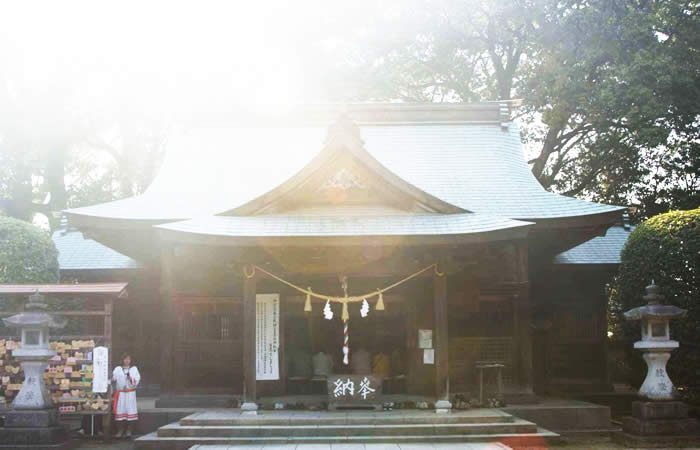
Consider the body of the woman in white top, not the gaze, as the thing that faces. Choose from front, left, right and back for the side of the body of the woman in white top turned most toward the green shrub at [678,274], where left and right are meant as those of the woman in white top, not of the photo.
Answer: left

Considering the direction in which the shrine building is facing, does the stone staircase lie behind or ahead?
ahead

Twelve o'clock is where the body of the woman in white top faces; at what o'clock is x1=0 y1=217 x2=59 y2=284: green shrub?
The green shrub is roughly at 5 o'clock from the woman in white top.

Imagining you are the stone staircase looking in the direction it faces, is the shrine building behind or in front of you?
behind

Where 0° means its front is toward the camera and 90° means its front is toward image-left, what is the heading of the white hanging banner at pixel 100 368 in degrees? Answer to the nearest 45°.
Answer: approximately 0°

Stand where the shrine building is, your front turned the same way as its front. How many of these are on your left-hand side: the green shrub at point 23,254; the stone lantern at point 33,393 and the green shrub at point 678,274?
1

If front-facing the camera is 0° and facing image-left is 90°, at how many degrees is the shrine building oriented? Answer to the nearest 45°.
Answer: approximately 0°

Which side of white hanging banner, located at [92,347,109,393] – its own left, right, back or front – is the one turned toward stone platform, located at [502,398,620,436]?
left
